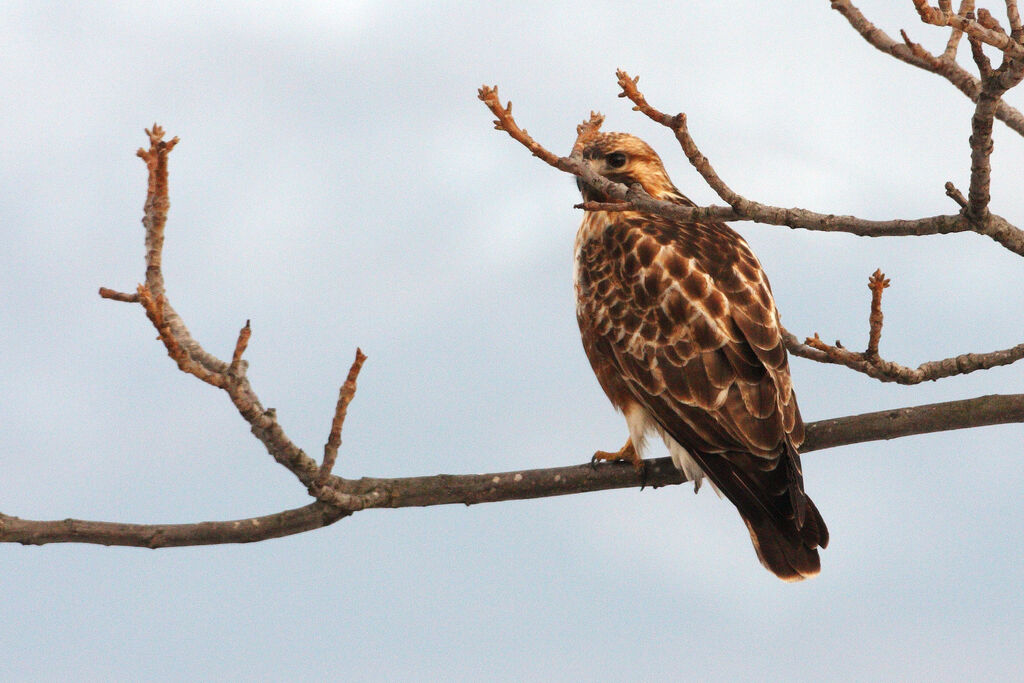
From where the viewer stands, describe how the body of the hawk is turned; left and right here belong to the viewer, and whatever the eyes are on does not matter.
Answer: facing away from the viewer and to the left of the viewer

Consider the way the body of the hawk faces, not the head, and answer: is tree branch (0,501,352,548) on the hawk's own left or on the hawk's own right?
on the hawk's own left
